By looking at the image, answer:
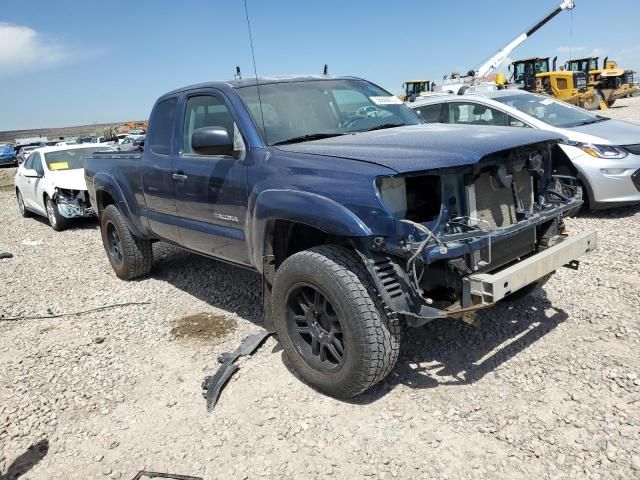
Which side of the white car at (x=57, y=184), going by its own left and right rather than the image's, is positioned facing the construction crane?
left

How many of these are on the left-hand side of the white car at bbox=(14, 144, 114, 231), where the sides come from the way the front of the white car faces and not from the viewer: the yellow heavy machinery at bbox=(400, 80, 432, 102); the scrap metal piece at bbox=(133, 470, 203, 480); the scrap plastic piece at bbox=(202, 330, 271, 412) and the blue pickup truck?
1

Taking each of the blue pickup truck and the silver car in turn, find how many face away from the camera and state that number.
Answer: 0

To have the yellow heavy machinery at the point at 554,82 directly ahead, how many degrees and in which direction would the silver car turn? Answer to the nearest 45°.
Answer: approximately 135° to its left

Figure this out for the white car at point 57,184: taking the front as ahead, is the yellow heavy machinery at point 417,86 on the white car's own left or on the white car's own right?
on the white car's own left

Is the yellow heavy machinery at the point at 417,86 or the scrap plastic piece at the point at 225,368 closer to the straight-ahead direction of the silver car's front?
the scrap plastic piece

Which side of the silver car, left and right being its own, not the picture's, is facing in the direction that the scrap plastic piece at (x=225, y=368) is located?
right

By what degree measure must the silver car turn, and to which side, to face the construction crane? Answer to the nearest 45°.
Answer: approximately 135° to its left

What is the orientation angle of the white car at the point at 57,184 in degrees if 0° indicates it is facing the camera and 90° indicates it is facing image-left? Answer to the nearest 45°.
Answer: approximately 315°

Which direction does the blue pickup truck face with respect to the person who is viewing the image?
facing the viewer and to the right of the viewer
